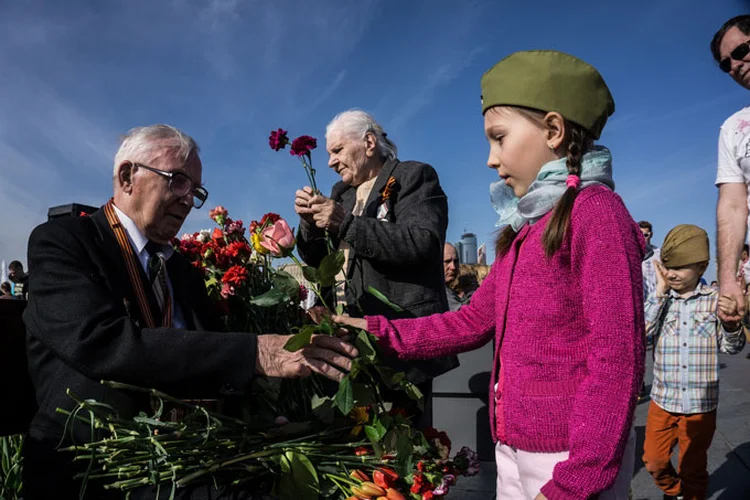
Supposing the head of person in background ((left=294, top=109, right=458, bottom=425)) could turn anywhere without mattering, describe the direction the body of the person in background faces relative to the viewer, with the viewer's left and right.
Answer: facing the viewer and to the left of the viewer

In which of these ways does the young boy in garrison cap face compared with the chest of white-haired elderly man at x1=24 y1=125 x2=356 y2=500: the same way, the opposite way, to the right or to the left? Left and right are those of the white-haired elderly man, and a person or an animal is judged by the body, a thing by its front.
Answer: to the right

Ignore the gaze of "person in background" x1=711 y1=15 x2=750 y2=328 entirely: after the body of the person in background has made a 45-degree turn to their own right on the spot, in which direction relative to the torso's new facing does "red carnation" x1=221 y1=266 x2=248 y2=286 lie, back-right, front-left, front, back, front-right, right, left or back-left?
front

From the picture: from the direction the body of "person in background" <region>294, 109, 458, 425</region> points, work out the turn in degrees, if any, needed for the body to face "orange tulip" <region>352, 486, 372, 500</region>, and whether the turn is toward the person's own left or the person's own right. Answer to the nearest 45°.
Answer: approximately 45° to the person's own left

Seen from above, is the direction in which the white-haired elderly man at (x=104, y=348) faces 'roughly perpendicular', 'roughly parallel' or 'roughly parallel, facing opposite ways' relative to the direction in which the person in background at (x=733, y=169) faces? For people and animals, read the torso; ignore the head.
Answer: roughly perpendicular

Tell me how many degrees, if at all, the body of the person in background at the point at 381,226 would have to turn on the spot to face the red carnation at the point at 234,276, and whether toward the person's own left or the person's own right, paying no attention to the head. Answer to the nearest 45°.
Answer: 0° — they already face it

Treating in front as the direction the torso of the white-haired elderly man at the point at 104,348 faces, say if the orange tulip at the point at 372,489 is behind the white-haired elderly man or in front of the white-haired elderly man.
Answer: in front

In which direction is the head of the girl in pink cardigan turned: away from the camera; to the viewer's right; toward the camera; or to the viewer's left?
to the viewer's left

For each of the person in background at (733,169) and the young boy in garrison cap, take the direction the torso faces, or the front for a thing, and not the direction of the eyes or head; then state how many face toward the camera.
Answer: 2

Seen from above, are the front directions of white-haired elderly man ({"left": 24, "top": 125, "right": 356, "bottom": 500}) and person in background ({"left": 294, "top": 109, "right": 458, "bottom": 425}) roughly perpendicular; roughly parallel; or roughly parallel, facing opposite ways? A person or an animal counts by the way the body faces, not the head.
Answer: roughly perpendicular

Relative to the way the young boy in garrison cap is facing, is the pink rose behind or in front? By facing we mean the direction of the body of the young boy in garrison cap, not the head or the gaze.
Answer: in front

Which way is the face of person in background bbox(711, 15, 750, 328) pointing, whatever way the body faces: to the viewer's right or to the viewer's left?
to the viewer's left

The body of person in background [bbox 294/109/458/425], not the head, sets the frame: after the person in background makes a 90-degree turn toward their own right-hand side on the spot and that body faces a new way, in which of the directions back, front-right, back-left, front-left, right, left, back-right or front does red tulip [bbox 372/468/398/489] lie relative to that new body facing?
back-left
